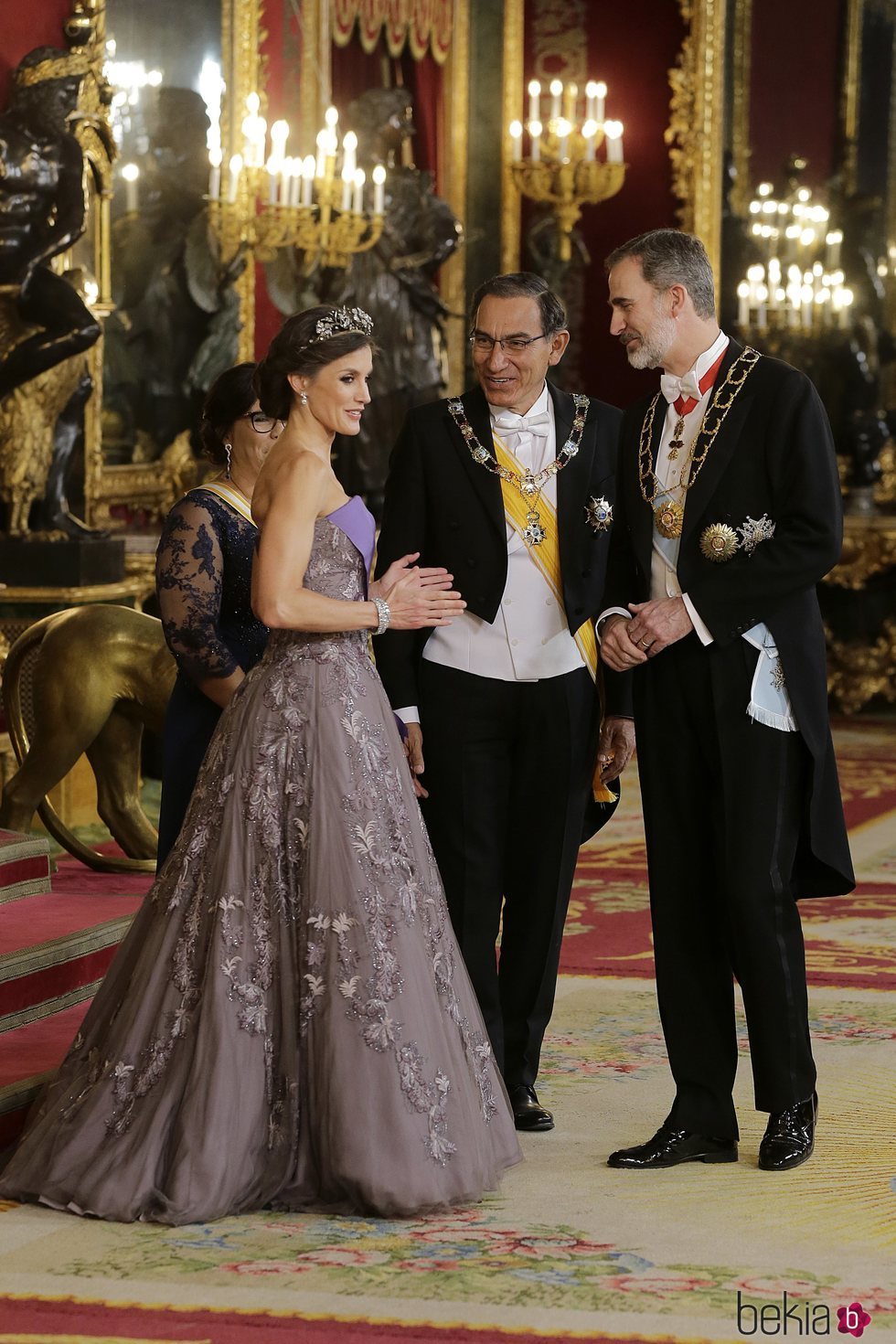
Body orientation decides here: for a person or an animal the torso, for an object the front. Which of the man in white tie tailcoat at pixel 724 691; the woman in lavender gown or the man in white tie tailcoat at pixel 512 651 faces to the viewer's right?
the woman in lavender gown

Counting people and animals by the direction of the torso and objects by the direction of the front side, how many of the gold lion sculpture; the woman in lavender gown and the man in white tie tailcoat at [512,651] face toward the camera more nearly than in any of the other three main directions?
1

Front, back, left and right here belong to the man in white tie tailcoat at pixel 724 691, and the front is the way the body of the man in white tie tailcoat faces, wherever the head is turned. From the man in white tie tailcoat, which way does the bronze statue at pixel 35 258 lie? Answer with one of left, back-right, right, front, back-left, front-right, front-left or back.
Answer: right

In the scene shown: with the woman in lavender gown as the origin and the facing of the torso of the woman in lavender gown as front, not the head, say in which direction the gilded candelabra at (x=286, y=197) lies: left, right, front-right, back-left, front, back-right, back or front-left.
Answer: left

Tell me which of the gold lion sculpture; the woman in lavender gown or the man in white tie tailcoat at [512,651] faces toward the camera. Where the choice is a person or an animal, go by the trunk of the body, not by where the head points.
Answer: the man in white tie tailcoat

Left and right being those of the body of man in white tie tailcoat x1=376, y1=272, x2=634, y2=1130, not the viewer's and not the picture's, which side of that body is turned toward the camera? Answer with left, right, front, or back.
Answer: front

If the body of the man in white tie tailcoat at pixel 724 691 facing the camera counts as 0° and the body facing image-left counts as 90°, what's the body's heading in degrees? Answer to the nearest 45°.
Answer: approximately 45°

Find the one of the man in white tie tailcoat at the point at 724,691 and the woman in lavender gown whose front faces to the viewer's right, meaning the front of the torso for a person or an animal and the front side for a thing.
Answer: the woman in lavender gown

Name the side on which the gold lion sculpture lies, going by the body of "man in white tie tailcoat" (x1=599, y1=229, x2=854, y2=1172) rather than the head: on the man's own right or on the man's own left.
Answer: on the man's own right

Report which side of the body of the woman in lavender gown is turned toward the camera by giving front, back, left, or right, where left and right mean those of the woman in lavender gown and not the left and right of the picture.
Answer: right

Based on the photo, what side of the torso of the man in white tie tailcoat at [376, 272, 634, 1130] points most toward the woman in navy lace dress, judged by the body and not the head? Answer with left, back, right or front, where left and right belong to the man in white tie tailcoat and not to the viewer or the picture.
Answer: right
